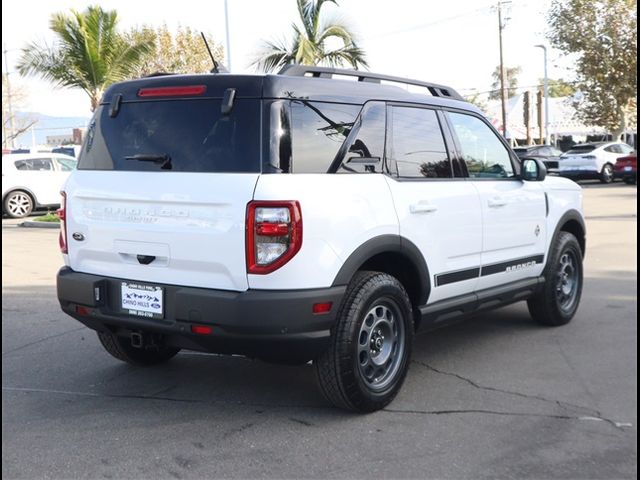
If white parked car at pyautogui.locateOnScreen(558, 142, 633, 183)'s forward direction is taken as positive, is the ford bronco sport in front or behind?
behind

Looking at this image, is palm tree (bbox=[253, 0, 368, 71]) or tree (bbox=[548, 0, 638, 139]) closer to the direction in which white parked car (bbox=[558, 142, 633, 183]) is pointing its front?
the tree

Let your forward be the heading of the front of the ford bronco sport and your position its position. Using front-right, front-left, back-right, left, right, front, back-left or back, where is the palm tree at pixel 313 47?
front-left

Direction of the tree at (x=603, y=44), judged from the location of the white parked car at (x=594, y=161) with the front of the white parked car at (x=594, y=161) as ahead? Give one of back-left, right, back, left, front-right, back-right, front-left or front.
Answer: front-left

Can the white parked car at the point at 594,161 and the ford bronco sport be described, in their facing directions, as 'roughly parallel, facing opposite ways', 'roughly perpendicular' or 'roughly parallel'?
roughly parallel

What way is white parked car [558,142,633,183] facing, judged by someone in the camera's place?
facing away from the viewer and to the right of the viewer

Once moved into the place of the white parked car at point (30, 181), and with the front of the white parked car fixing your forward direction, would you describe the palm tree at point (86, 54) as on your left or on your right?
on your right

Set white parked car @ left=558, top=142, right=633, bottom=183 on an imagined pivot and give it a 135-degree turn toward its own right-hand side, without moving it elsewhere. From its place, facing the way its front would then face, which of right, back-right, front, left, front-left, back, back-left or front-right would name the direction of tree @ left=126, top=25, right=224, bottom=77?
front-right

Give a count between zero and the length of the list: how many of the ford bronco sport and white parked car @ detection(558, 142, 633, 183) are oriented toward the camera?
0

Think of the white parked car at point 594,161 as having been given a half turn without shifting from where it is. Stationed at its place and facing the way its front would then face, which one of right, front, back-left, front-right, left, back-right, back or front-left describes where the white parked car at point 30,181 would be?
front

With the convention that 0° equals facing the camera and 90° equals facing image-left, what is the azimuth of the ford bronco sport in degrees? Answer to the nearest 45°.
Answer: approximately 225°
